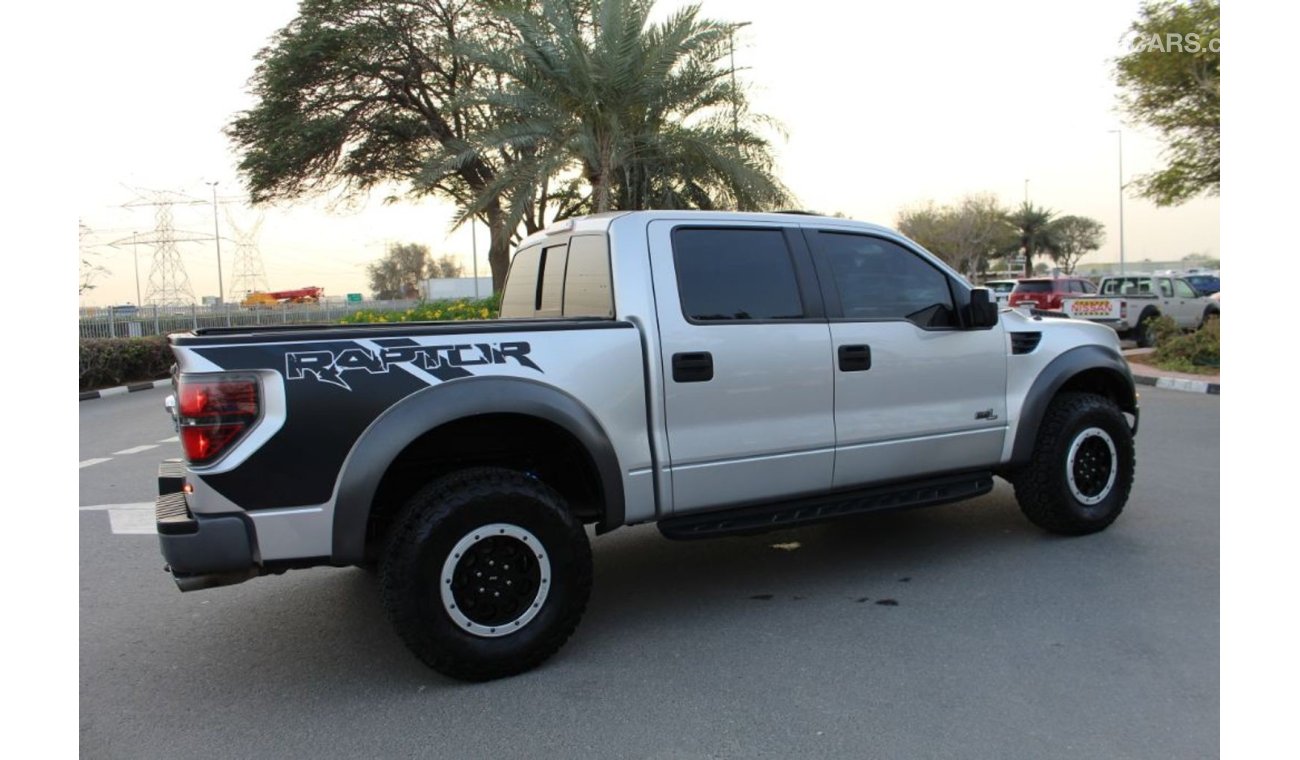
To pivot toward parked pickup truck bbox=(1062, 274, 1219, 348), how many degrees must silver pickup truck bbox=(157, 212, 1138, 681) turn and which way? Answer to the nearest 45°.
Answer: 0° — it already faces it

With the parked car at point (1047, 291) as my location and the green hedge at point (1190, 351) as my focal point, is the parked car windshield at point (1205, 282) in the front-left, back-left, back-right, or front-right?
back-left

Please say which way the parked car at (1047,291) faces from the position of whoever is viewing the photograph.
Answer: facing away from the viewer and to the right of the viewer

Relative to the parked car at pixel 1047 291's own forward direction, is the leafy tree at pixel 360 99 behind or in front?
behind

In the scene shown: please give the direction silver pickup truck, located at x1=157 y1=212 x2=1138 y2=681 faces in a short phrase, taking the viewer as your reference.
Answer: facing away from the viewer and to the right of the viewer

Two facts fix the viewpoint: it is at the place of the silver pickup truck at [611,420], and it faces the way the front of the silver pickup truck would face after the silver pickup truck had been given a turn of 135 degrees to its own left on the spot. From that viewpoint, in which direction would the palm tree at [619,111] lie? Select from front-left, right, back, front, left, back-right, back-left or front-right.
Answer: right

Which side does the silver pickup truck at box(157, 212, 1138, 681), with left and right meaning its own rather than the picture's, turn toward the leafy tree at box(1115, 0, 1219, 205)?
front
